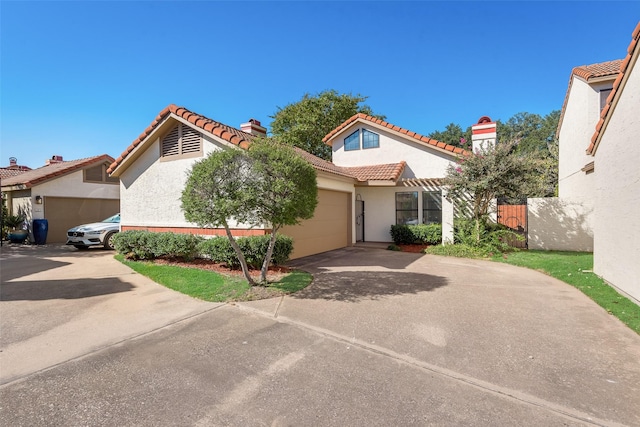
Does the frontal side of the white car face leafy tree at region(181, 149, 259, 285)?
no

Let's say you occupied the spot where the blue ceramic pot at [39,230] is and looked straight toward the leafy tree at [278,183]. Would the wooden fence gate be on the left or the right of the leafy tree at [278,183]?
left

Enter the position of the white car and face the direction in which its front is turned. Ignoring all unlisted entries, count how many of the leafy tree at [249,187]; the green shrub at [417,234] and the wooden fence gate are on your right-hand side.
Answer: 0

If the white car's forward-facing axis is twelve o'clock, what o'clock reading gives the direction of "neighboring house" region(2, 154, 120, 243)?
The neighboring house is roughly at 4 o'clock from the white car.

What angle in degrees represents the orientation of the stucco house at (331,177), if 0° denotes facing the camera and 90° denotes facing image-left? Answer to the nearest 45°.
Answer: approximately 0°

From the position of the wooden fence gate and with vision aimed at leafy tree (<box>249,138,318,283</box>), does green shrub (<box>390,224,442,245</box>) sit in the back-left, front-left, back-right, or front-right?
front-right

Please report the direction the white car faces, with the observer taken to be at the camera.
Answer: facing the viewer and to the left of the viewer

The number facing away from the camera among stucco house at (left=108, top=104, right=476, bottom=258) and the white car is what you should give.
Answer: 0

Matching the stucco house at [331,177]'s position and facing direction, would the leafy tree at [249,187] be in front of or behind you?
in front

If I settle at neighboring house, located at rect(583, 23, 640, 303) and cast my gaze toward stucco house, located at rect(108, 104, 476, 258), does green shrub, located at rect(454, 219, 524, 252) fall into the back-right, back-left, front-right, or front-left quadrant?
front-right

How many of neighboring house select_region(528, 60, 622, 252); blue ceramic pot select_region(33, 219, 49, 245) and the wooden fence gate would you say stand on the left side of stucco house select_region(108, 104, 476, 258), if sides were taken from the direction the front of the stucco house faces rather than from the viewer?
2

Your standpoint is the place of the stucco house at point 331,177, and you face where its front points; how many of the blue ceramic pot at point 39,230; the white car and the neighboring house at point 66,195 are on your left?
0

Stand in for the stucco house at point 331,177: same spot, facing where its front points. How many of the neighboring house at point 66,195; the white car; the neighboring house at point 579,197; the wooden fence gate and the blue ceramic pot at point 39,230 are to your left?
2

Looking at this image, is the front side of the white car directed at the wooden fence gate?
no
